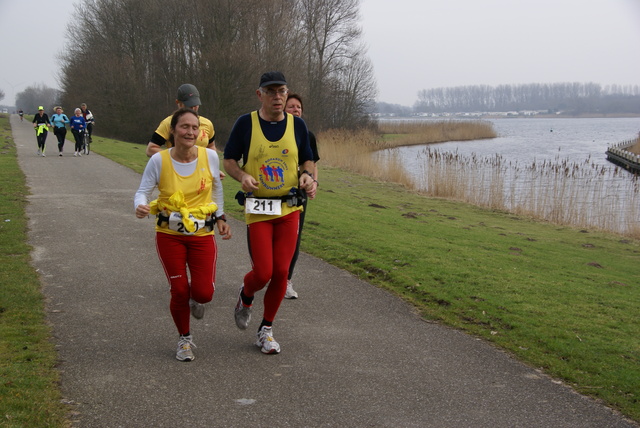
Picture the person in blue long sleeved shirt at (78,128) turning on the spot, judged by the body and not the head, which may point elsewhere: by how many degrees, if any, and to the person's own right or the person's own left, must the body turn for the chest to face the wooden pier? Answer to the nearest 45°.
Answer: approximately 90° to the person's own left

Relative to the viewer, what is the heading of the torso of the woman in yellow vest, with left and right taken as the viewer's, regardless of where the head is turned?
facing the viewer

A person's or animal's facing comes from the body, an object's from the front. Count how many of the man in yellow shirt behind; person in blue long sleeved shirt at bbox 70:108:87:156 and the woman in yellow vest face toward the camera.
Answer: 3

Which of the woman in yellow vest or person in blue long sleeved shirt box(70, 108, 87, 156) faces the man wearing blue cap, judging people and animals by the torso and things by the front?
the person in blue long sleeved shirt

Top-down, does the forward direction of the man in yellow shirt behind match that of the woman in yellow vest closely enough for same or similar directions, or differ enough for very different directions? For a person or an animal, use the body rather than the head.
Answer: same or similar directions

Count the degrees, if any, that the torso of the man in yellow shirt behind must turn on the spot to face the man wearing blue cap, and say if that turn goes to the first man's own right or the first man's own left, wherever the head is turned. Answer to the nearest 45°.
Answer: approximately 45° to the first man's own left

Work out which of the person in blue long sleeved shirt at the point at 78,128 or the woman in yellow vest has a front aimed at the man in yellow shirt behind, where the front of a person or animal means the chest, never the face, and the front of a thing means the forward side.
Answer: the person in blue long sleeved shirt

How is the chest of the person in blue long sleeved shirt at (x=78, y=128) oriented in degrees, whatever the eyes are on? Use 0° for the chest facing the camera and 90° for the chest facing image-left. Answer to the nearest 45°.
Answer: approximately 0°

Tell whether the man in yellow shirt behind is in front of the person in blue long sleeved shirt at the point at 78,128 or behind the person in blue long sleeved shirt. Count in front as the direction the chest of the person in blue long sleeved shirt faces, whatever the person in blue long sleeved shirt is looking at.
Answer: in front

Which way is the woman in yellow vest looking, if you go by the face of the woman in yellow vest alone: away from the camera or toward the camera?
toward the camera

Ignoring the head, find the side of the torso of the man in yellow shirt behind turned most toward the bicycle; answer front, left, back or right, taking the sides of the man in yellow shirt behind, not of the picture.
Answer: back

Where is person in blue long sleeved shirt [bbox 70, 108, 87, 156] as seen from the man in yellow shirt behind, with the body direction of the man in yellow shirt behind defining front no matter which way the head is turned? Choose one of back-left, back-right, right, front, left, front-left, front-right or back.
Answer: back

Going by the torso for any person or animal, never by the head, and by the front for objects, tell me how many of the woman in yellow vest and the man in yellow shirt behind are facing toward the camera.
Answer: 2

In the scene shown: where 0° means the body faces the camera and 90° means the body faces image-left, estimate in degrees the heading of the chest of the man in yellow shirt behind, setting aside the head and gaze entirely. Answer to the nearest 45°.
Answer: approximately 0°
